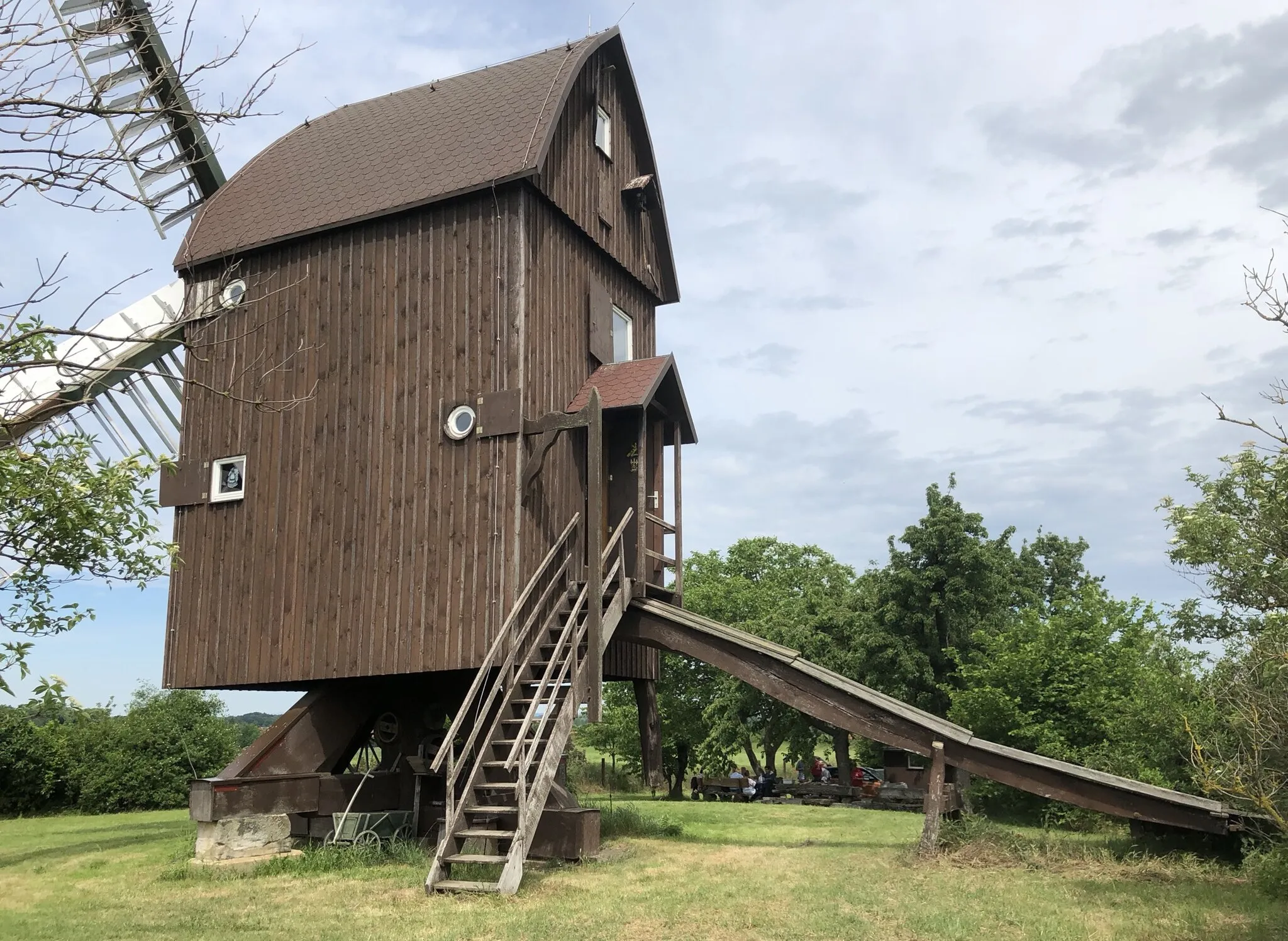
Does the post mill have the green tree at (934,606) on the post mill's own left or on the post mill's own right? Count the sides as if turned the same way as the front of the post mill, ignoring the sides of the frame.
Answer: on the post mill's own left

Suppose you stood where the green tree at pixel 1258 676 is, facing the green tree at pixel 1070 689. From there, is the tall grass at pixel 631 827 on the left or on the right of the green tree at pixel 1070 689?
left

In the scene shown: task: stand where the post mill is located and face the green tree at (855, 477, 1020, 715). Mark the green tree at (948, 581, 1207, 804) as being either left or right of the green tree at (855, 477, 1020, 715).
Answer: right

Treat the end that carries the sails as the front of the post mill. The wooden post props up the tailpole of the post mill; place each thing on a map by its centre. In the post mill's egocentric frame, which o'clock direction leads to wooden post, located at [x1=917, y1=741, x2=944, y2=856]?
The wooden post is roughly at 5 o'clock from the post mill.

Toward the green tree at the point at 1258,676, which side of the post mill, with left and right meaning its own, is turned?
front

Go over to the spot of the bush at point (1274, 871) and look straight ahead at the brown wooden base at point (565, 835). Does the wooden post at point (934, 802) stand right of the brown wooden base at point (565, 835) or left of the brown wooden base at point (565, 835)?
right

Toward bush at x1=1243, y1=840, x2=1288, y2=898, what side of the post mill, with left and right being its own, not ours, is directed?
front
